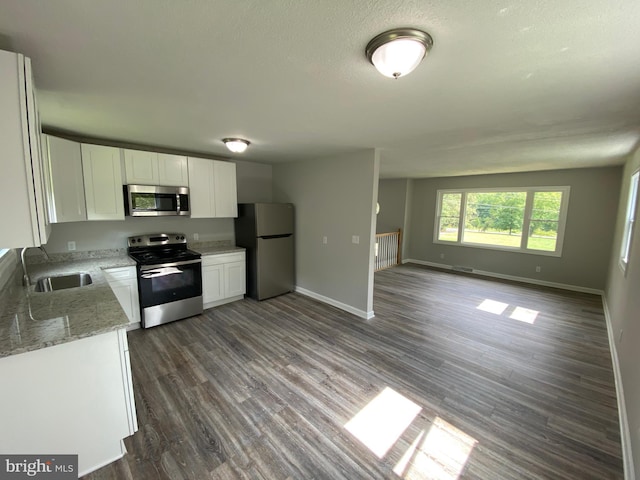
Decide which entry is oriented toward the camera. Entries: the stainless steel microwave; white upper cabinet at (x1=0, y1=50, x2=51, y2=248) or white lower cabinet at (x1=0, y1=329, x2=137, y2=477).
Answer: the stainless steel microwave

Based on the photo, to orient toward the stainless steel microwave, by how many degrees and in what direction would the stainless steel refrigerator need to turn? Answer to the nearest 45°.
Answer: approximately 135° to its right

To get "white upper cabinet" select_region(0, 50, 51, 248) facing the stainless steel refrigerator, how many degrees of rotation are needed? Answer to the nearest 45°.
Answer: approximately 45° to its left

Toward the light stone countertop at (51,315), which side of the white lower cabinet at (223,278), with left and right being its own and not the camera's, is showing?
right

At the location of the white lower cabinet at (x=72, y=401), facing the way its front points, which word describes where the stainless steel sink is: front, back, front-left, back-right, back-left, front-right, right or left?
left

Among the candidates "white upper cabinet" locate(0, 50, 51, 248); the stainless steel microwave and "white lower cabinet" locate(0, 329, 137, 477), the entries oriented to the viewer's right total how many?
2

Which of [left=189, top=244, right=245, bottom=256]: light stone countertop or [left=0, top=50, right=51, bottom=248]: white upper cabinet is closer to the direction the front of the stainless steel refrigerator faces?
the white upper cabinet

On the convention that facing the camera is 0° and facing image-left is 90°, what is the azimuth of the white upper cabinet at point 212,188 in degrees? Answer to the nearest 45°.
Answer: approximately 315°

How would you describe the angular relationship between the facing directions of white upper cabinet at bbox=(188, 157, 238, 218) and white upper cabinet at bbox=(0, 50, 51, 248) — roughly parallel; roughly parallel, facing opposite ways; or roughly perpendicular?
roughly perpendicular

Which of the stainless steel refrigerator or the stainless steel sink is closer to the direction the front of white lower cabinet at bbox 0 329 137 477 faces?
the stainless steel refrigerator

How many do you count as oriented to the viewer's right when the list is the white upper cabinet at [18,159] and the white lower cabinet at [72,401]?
2

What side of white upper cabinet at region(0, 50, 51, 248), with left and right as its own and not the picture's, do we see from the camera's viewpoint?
right

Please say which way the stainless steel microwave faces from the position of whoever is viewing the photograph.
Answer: facing the viewer

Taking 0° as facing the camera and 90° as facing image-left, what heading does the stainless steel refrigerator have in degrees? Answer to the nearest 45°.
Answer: approximately 315°
